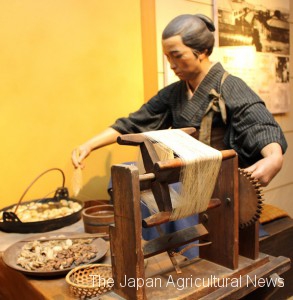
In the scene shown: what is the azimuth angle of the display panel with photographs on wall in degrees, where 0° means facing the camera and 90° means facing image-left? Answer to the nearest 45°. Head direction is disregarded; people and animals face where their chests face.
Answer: approximately 0°

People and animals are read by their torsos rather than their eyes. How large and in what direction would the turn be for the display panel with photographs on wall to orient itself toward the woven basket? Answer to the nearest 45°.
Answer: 0° — it already faces it
